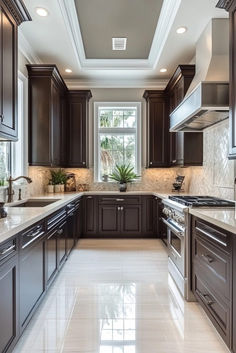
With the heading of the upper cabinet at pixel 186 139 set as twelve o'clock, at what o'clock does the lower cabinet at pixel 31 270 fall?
The lower cabinet is roughly at 10 o'clock from the upper cabinet.

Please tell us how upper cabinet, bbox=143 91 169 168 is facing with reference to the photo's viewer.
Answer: facing the viewer

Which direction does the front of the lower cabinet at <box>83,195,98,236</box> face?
toward the camera

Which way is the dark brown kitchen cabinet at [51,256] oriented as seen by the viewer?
to the viewer's right

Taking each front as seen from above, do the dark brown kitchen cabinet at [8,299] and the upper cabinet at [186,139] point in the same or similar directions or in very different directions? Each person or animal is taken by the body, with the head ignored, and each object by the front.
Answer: very different directions

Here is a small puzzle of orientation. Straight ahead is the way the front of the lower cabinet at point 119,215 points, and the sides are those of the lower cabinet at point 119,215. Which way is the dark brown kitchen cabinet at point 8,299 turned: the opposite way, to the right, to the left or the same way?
to the left

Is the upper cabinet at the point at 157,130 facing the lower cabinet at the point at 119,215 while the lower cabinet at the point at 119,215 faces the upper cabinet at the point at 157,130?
no

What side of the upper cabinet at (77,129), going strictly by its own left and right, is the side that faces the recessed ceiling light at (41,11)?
front

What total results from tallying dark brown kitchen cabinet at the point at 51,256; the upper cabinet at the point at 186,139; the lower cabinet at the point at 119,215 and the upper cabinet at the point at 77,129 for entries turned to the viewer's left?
1

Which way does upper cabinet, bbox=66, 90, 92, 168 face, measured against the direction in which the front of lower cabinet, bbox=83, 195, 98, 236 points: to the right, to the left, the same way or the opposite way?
the same way

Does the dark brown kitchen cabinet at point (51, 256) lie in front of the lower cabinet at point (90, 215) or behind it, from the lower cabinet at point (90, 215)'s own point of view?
in front

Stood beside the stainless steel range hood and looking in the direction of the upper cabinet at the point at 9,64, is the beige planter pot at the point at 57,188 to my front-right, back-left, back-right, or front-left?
front-right

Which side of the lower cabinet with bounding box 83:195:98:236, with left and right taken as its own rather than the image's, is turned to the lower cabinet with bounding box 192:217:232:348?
front

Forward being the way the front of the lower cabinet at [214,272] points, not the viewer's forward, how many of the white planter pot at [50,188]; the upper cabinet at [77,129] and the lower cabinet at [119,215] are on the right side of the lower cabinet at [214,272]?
3

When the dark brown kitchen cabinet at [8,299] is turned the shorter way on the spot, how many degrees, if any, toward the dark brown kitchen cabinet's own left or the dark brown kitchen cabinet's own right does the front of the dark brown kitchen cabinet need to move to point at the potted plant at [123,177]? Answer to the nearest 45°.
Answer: approximately 90° to the dark brown kitchen cabinet's own left

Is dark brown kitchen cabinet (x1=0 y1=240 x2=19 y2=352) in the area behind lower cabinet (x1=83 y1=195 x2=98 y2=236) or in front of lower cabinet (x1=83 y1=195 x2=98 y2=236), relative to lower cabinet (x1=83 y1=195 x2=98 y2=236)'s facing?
in front

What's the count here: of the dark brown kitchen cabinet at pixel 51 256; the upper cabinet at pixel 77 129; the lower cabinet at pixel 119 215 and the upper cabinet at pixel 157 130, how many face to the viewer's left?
0

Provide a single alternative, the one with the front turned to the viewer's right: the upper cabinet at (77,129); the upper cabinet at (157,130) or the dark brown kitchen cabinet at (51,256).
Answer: the dark brown kitchen cabinet
